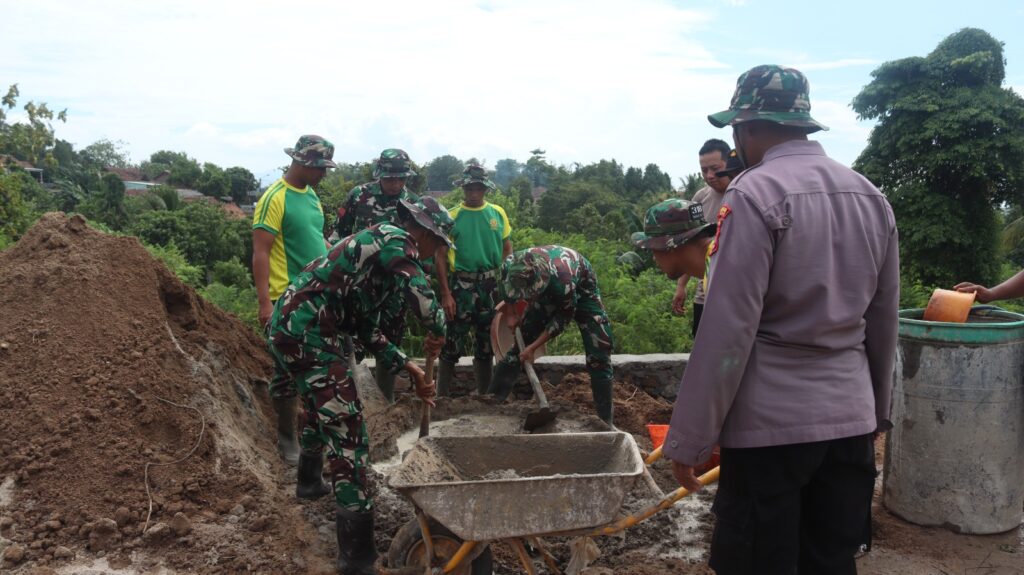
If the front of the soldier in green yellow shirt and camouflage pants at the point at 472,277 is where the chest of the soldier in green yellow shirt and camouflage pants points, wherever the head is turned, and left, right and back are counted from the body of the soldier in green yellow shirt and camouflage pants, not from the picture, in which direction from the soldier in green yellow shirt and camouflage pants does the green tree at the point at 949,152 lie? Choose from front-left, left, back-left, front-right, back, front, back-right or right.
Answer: back-left

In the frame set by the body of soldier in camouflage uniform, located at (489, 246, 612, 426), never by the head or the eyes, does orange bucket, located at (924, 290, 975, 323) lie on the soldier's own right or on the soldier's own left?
on the soldier's own left

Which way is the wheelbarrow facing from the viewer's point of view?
to the viewer's left

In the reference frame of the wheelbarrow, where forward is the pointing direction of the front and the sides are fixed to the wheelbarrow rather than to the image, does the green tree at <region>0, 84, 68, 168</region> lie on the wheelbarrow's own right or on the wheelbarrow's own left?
on the wheelbarrow's own right

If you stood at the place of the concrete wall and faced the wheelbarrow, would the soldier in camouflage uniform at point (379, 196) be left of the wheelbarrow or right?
right

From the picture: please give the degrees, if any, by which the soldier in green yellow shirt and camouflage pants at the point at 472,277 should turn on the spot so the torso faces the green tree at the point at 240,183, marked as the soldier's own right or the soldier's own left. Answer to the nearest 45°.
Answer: approximately 180°

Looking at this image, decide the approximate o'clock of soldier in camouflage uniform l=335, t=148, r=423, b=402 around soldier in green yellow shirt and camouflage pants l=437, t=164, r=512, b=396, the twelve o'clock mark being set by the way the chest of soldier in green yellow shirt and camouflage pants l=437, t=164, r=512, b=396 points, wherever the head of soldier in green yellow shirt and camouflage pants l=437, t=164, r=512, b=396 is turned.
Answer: soldier in camouflage uniform l=335, t=148, r=423, b=402 is roughly at 2 o'clock from soldier in green yellow shirt and camouflage pants l=437, t=164, r=512, b=396.

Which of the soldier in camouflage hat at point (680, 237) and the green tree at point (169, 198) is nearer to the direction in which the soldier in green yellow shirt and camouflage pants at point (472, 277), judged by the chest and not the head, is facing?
the soldier in camouflage hat

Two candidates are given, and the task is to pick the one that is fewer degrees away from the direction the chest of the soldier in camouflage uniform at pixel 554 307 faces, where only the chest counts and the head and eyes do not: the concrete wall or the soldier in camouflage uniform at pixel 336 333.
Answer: the soldier in camouflage uniform

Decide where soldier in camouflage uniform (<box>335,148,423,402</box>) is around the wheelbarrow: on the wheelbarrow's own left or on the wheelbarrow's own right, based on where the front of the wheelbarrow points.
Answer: on the wheelbarrow's own right

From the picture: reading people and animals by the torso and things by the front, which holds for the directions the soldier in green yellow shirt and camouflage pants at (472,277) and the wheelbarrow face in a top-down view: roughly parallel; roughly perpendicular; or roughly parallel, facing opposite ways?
roughly perpendicular

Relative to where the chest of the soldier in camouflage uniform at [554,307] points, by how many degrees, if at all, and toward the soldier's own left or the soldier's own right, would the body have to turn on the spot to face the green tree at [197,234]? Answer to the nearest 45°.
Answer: approximately 90° to the soldier's own right

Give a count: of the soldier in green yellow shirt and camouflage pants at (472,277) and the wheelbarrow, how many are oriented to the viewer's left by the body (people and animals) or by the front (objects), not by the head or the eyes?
1
